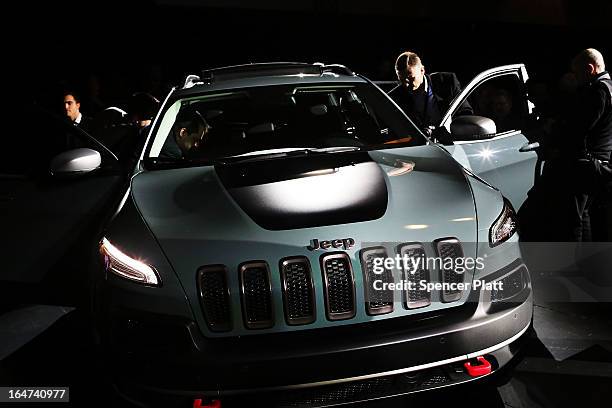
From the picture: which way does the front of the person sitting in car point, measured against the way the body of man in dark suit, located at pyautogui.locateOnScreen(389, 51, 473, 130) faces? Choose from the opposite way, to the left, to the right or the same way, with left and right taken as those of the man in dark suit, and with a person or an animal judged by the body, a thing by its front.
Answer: to the left

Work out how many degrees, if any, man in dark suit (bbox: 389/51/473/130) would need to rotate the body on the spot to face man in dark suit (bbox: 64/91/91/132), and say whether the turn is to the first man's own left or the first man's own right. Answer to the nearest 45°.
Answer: approximately 45° to the first man's own right

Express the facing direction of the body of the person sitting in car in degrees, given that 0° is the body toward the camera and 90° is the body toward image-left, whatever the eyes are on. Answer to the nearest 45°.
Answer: approximately 315°

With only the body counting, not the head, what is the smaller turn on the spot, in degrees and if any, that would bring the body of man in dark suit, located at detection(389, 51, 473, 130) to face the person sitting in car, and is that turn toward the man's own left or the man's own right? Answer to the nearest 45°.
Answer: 0° — they already face them

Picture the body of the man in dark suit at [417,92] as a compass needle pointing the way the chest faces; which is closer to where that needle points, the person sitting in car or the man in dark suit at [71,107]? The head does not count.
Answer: the person sitting in car

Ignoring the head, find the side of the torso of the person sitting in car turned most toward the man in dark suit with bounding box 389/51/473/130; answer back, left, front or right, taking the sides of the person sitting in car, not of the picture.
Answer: left

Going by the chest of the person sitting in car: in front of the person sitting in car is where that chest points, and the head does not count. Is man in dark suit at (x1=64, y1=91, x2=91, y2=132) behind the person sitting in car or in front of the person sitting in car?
behind

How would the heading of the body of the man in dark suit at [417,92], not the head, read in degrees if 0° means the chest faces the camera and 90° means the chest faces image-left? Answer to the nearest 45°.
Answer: approximately 45°

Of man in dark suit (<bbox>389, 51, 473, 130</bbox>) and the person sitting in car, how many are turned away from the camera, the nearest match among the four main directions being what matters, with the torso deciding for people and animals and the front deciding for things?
0
